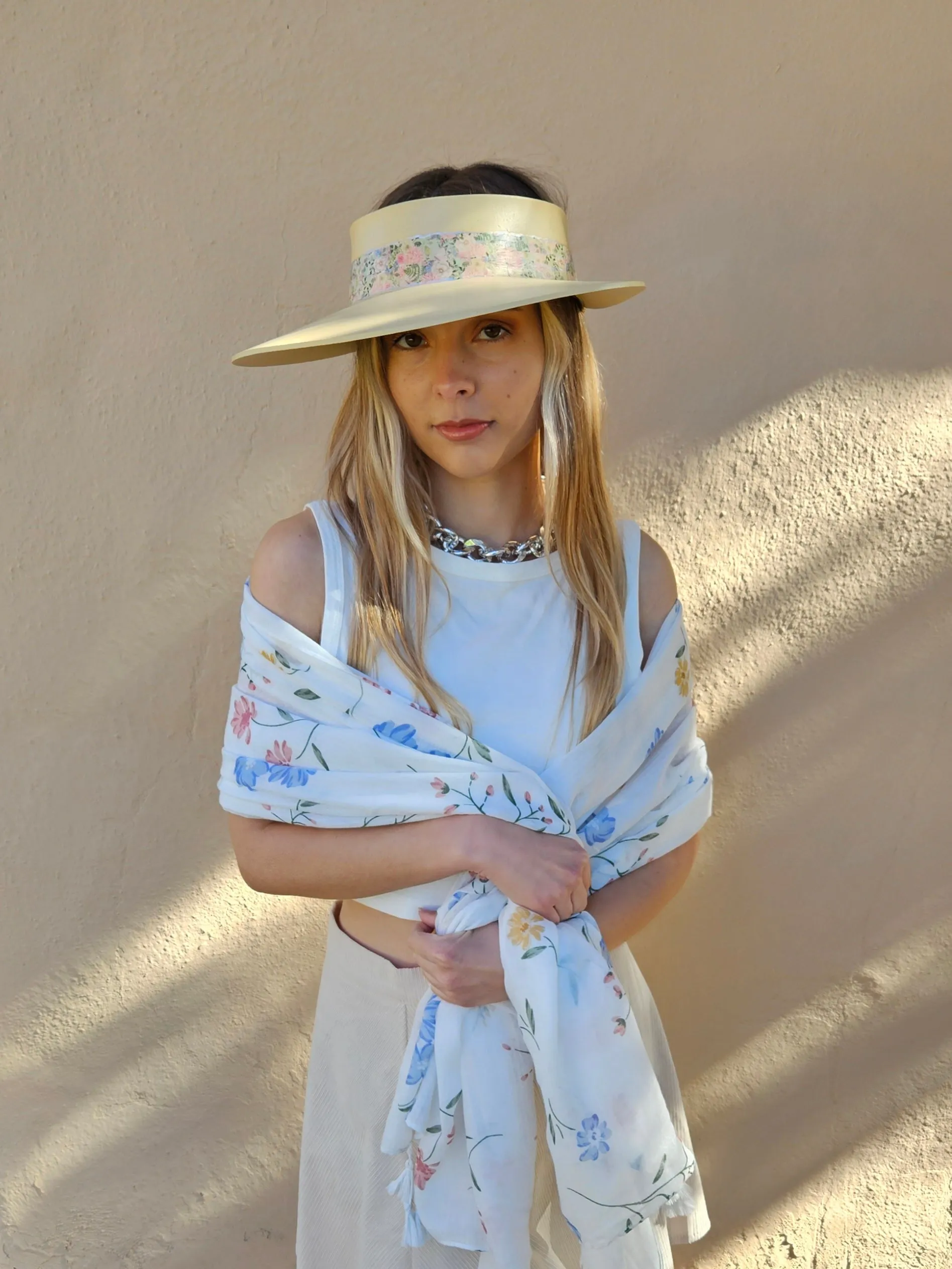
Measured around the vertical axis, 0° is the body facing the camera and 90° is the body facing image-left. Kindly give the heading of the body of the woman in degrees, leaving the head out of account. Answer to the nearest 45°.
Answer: approximately 0°
